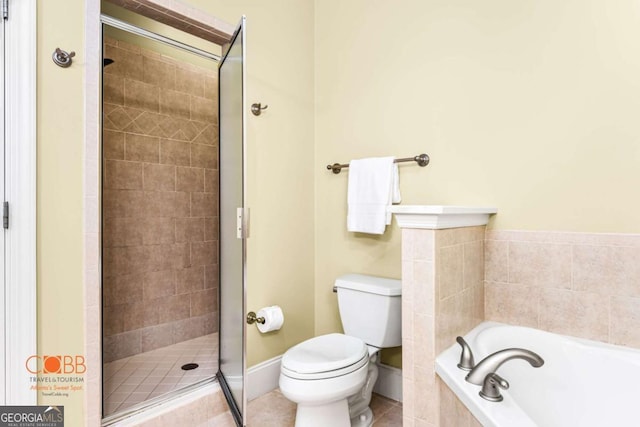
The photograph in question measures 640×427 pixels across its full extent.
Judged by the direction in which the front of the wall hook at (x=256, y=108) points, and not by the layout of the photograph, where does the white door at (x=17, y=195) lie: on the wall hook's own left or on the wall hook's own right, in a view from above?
on the wall hook's own right

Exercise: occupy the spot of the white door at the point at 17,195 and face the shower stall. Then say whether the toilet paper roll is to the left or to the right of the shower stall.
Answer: right

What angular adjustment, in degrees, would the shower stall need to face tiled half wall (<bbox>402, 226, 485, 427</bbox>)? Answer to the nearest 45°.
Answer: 0° — it already faces it

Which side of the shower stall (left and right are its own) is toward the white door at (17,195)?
right

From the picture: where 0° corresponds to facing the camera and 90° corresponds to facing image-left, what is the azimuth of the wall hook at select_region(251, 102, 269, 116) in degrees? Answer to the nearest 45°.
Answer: approximately 315°

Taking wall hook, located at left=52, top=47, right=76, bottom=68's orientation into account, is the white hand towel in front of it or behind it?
in front

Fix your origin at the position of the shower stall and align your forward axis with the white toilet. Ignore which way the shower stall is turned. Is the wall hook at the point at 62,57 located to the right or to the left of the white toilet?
right

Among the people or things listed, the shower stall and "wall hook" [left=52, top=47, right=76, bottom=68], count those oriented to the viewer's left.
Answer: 0

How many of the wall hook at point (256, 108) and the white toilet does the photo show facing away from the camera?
0

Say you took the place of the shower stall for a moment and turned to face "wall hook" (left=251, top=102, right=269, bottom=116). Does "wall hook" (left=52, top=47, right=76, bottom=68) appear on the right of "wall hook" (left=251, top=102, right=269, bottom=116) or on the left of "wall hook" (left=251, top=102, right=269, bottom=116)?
right

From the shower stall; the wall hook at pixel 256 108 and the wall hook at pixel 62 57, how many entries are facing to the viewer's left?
0

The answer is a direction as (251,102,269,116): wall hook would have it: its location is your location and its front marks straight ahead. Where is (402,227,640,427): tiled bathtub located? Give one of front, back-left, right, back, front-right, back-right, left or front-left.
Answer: front

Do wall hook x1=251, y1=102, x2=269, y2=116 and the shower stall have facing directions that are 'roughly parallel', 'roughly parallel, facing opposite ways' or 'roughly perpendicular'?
roughly parallel

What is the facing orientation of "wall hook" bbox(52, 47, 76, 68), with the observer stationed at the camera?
facing the viewer and to the right of the viewer

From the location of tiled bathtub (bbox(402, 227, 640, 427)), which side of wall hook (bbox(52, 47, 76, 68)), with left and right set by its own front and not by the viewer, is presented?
front

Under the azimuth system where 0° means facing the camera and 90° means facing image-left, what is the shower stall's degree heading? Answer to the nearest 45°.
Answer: approximately 315°
